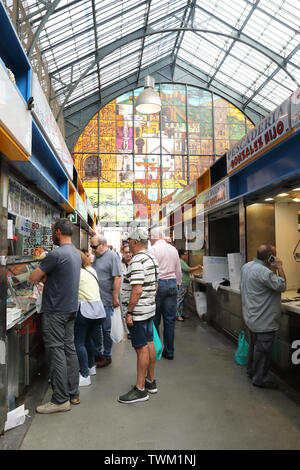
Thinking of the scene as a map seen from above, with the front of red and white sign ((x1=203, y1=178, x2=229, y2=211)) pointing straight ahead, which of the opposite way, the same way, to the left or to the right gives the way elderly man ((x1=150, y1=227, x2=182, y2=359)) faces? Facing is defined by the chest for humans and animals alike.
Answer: to the right

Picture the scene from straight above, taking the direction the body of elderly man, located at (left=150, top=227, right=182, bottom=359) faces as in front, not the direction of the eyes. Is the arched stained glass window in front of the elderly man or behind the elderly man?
in front

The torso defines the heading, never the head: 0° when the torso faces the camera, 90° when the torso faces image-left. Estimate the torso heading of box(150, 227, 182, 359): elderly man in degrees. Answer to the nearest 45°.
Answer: approximately 135°

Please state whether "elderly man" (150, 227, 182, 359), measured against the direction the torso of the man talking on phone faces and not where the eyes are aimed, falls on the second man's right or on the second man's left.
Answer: on the second man's left

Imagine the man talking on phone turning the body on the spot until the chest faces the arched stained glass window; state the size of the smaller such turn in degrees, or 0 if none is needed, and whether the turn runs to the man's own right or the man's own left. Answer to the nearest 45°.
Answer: approximately 90° to the man's own left

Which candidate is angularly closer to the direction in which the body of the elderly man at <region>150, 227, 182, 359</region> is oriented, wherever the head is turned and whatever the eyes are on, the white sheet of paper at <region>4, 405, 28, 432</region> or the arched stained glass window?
the arched stained glass window

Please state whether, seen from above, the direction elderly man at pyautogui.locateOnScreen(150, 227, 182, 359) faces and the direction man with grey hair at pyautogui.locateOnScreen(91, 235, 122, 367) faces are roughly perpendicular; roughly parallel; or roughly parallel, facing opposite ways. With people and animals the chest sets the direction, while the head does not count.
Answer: roughly perpendicular

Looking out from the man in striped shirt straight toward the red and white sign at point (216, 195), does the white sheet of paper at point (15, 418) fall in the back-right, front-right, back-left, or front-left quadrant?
back-left

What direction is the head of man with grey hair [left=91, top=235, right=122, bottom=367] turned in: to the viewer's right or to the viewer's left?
to the viewer's left

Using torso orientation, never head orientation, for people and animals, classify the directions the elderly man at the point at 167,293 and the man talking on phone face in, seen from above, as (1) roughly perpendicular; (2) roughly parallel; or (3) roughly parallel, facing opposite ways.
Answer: roughly perpendicular

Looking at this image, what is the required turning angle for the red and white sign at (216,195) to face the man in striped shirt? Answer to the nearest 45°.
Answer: approximately 45° to its left

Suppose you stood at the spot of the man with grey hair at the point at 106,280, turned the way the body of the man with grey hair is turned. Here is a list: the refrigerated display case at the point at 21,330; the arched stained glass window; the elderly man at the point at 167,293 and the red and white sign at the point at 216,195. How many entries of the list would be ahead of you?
1
